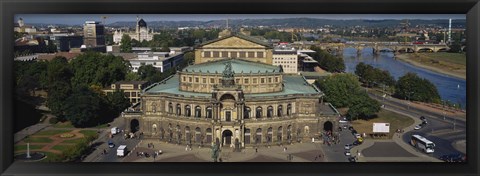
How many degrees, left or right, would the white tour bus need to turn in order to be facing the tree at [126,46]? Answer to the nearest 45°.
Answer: approximately 135° to its right

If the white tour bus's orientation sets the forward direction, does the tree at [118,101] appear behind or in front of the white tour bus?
behind

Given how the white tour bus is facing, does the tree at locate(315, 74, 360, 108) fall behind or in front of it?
behind

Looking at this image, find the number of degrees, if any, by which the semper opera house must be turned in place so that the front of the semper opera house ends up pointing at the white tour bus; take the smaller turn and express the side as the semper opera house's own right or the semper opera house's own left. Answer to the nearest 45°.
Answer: approximately 45° to the semper opera house's own left

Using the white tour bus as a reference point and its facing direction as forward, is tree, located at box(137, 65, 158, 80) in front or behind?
behind

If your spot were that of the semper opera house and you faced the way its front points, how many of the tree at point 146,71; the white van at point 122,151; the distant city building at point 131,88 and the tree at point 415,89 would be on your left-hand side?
1

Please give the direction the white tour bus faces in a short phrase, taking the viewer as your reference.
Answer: facing the viewer and to the right of the viewer

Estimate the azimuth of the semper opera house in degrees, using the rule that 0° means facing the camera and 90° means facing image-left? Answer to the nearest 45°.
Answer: approximately 0°

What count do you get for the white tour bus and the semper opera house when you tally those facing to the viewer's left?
0
